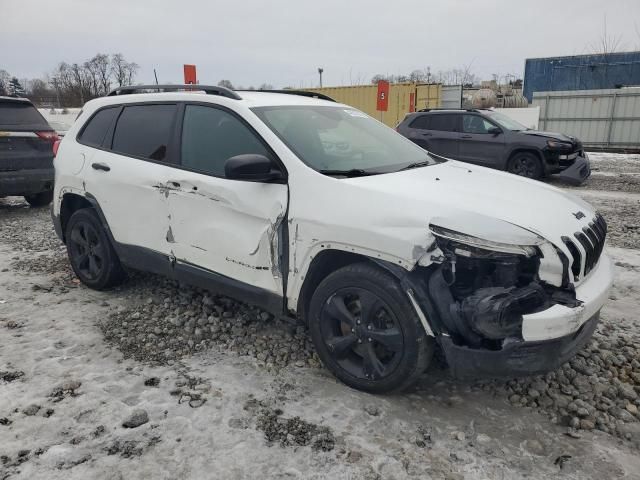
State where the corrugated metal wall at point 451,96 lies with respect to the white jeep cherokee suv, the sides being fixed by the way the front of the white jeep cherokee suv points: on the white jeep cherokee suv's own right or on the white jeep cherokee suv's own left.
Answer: on the white jeep cherokee suv's own left

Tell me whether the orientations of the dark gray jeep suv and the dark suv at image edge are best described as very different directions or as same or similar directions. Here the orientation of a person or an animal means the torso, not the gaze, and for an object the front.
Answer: very different directions

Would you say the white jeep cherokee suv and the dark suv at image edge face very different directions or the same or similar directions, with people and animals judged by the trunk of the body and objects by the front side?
very different directions

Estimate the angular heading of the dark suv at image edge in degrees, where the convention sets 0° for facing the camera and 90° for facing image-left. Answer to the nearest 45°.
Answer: approximately 180°

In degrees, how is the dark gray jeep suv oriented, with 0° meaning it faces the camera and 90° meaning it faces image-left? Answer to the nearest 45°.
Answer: approximately 315°

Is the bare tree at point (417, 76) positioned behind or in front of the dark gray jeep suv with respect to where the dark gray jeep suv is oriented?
behind

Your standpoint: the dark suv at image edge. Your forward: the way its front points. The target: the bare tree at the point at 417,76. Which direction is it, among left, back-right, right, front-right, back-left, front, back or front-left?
front-right

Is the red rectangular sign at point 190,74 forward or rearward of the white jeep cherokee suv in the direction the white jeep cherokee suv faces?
rearward
